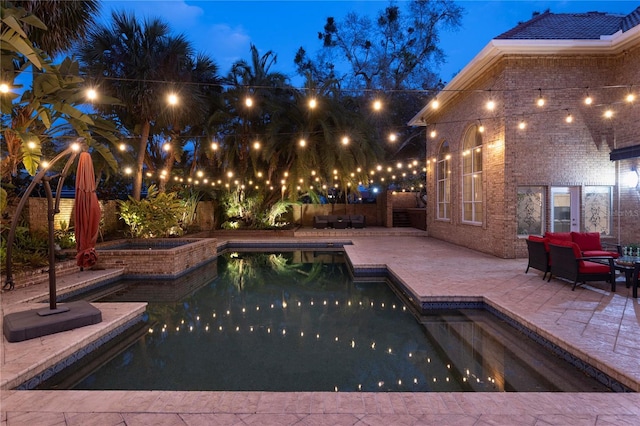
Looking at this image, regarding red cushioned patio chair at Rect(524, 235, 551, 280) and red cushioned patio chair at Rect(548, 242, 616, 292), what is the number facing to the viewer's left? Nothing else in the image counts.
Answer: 0

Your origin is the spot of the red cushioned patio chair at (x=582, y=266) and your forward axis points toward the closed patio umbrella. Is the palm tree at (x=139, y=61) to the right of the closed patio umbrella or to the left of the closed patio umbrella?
right

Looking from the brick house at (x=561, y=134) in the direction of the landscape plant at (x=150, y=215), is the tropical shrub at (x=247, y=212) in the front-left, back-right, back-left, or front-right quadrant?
front-right

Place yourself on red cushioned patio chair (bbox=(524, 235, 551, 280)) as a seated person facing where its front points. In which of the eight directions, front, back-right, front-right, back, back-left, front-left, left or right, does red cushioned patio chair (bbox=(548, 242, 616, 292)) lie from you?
right

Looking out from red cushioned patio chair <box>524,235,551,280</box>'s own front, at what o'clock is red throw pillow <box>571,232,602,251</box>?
The red throw pillow is roughly at 12 o'clock from the red cushioned patio chair.

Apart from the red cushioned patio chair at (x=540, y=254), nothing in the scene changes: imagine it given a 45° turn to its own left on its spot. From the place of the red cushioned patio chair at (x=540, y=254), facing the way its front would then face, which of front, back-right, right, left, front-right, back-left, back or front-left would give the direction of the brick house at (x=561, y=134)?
front

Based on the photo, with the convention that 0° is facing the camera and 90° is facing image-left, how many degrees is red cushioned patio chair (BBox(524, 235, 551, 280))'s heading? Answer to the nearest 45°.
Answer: approximately 225°
